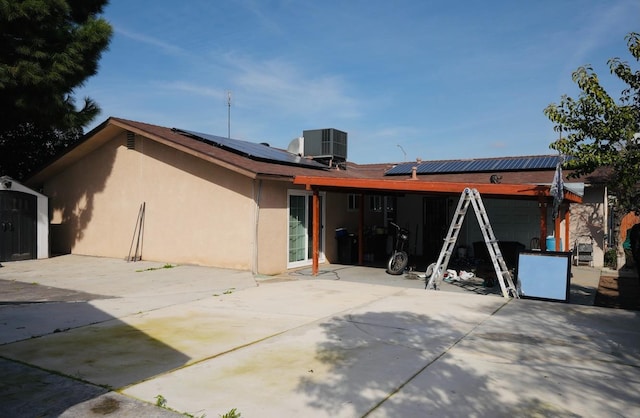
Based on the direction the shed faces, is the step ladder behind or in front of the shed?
in front

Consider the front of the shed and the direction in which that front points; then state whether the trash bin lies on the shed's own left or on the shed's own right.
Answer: on the shed's own left

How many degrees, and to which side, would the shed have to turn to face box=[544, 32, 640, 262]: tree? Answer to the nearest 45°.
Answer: approximately 45° to its left

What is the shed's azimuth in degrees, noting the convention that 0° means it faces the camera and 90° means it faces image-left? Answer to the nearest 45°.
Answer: approximately 0°

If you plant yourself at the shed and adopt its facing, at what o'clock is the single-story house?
The single-story house is roughly at 10 o'clock from the shed.

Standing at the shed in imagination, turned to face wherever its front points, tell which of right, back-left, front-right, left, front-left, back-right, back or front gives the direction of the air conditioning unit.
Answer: left

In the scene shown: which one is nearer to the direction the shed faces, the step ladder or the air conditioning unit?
the step ladder
